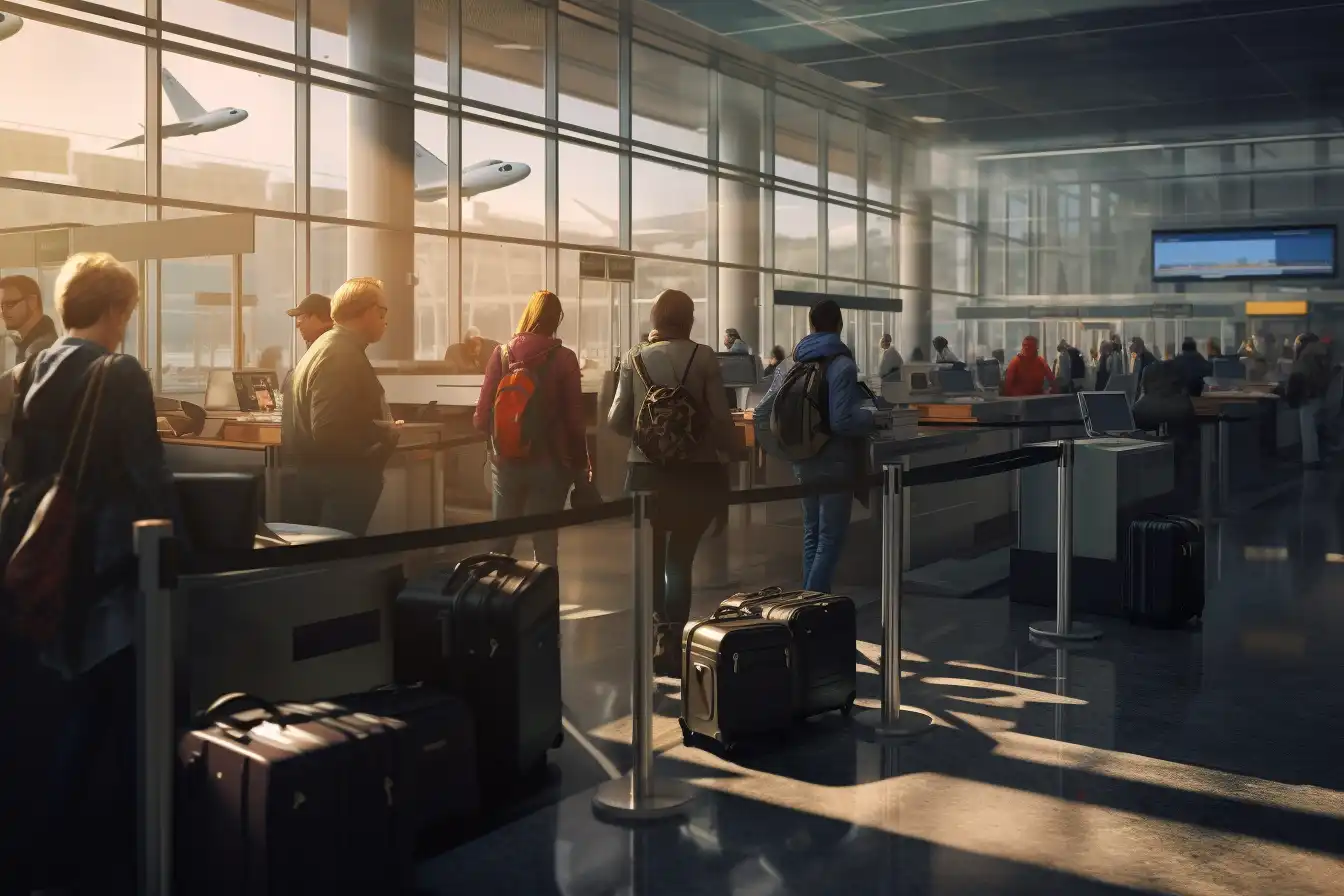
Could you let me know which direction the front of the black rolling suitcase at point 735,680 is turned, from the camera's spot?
facing the viewer and to the right of the viewer

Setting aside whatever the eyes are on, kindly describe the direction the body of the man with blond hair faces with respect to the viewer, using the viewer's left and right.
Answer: facing to the right of the viewer

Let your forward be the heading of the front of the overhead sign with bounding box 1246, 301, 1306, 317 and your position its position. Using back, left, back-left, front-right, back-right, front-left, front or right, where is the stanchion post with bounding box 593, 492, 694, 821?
front

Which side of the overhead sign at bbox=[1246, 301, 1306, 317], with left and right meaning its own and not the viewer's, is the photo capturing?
front

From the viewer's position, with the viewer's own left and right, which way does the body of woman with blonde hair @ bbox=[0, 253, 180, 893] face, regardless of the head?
facing away from the viewer and to the right of the viewer

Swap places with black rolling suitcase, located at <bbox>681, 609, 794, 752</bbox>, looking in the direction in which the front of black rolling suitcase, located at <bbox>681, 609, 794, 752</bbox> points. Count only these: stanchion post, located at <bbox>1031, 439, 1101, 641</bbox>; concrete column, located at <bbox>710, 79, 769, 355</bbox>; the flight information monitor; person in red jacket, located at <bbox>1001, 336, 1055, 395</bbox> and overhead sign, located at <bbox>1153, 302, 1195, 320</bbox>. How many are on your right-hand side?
0

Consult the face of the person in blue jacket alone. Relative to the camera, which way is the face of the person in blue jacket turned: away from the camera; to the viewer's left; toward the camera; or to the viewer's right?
away from the camera

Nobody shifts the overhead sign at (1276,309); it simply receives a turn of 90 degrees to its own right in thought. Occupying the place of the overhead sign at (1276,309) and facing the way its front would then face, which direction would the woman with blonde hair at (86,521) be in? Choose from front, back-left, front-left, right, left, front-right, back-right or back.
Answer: left

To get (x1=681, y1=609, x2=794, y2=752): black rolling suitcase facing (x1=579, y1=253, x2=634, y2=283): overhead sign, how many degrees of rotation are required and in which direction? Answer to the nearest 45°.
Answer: approximately 135° to its left

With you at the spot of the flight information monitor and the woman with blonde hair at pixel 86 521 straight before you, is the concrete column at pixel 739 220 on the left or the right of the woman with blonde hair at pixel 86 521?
right

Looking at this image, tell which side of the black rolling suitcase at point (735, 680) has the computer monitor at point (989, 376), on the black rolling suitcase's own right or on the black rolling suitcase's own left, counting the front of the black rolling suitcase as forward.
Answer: on the black rolling suitcase's own left

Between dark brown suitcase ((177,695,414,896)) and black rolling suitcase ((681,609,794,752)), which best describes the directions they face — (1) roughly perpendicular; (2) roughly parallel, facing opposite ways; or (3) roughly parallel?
roughly parallel

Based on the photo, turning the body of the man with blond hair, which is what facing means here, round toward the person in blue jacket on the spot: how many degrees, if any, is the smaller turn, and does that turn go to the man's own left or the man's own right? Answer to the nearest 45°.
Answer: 0° — they already face them

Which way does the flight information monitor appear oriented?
toward the camera

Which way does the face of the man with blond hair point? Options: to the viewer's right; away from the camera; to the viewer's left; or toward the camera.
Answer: to the viewer's right

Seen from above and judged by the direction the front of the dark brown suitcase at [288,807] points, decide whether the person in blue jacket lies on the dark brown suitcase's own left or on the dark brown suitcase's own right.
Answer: on the dark brown suitcase's own left

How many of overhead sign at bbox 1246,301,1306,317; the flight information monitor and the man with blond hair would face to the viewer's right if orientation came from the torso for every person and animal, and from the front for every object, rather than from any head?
1
